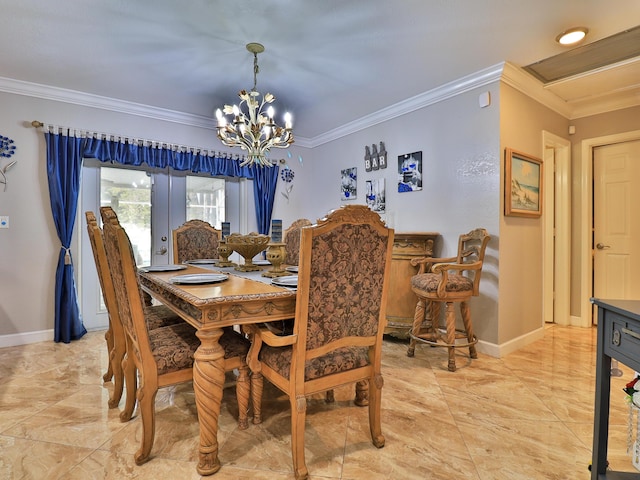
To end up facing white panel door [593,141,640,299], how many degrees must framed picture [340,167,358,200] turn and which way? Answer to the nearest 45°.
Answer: approximately 135° to its left

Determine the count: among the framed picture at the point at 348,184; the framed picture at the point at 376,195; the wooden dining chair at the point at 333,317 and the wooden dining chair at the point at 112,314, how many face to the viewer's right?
1

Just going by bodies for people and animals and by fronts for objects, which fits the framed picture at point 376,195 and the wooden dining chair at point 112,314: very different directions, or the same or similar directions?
very different directions

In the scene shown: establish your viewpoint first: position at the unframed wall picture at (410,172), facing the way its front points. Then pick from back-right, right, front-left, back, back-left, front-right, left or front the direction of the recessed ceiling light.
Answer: left

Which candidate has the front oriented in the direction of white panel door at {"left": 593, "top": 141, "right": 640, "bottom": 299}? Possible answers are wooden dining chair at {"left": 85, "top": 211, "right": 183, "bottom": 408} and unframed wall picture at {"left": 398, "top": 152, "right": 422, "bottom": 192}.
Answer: the wooden dining chair

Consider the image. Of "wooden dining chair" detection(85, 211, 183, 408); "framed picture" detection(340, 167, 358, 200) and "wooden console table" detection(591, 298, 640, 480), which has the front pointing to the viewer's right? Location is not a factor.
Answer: the wooden dining chair

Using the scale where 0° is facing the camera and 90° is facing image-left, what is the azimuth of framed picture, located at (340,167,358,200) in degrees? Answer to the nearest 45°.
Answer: approximately 45°

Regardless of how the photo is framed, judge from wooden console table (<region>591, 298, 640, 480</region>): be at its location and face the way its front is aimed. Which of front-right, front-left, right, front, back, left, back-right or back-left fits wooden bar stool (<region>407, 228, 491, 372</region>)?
right

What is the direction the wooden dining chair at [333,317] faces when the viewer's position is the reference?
facing away from the viewer and to the left of the viewer

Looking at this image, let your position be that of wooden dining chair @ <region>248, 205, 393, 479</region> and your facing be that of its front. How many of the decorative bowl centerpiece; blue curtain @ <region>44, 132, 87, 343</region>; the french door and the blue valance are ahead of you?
4

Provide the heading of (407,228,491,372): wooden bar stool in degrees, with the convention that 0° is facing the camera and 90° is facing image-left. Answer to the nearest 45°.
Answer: approximately 45°

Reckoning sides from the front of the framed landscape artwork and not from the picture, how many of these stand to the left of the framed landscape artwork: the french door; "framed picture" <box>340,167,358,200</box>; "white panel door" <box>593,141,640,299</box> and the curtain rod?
1

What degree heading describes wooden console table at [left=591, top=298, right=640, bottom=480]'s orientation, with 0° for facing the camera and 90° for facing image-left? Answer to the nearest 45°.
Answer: approximately 45°

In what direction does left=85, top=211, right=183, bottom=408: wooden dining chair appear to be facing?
to the viewer's right

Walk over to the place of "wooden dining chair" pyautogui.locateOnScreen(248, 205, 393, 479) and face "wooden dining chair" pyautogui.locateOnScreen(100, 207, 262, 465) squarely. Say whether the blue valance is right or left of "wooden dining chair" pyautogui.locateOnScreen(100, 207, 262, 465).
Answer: right

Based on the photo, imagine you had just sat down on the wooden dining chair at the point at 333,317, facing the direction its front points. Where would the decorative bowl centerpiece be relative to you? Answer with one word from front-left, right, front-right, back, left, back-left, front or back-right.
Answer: front
